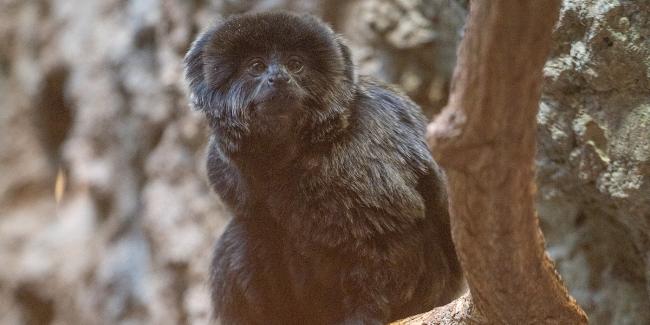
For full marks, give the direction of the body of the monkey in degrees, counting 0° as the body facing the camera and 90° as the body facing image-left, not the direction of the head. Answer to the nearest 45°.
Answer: approximately 45°
